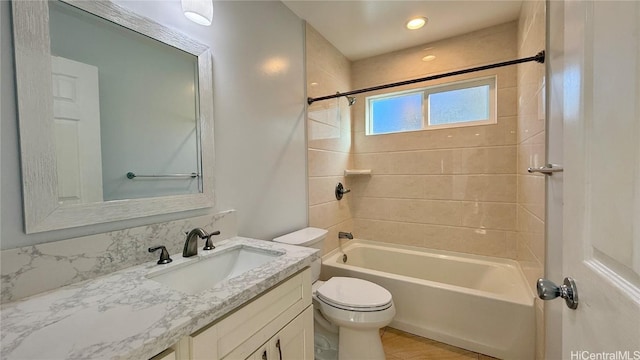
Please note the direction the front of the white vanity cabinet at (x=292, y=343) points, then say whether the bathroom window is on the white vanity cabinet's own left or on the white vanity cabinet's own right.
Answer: on the white vanity cabinet's own left

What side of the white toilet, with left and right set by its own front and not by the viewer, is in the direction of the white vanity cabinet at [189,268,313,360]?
right

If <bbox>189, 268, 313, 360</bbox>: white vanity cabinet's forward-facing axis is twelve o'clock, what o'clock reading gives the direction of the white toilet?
The white toilet is roughly at 9 o'clock from the white vanity cabinet.

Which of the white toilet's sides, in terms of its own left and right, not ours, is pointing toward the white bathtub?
left

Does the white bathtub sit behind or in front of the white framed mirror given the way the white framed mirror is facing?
in front

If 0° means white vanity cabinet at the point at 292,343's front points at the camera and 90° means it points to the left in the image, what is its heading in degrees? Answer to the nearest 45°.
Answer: approximately 315°
